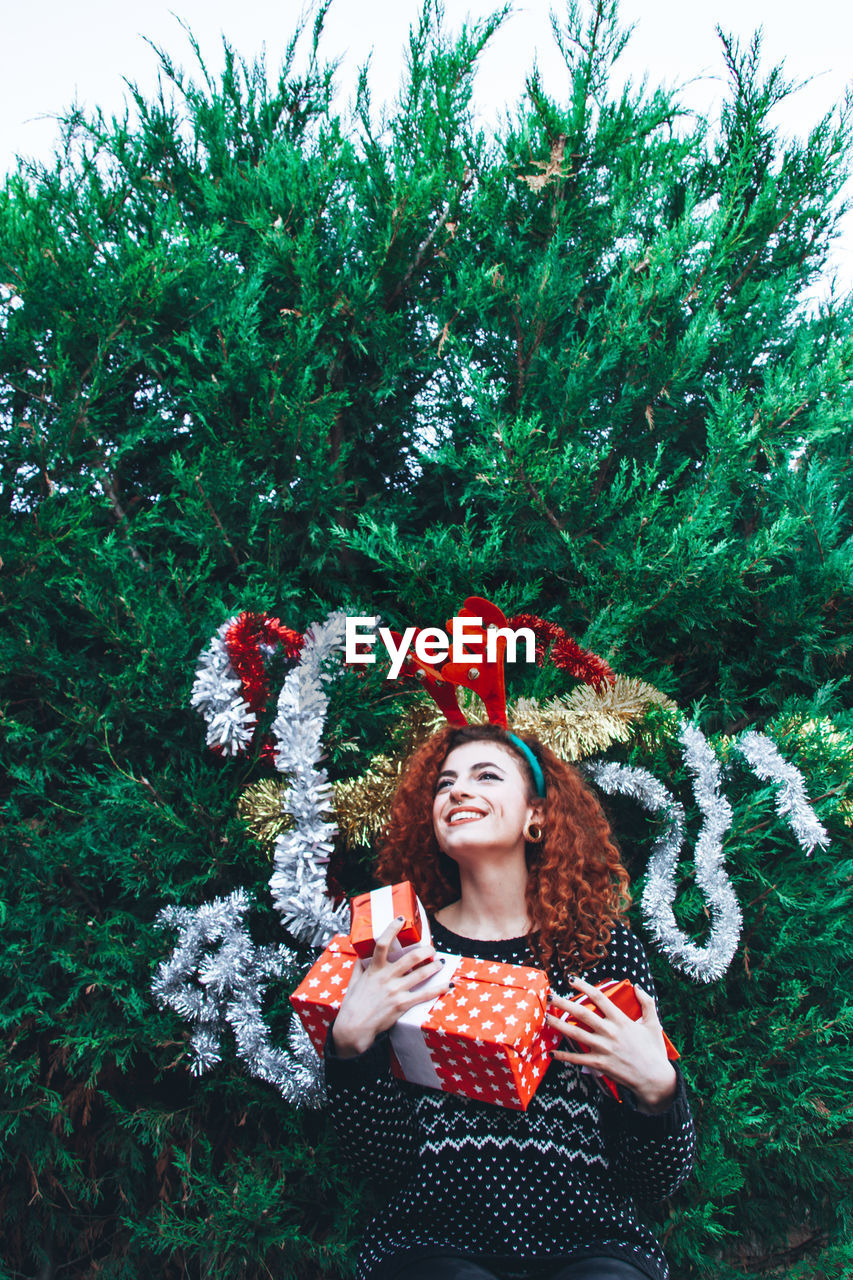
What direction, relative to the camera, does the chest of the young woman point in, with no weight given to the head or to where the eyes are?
toward the camera

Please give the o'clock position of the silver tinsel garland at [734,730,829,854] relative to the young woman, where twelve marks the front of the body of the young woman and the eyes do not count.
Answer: The silver tinsel garland is roughly at 8 o'clock from the young woman.

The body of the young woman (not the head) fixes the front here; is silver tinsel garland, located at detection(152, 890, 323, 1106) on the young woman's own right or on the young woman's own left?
on the young woman's own right
